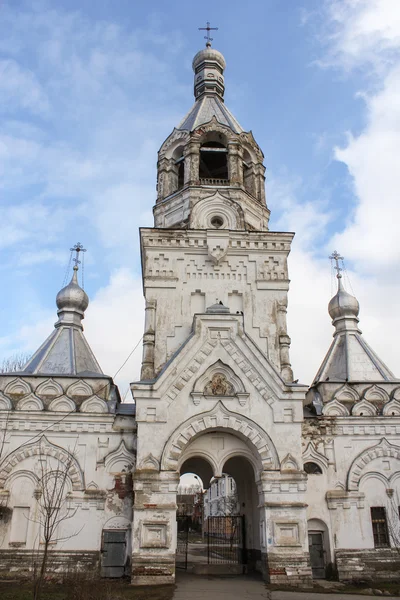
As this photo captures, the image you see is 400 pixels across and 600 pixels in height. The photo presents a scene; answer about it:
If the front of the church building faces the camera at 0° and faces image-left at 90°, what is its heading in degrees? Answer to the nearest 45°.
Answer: approximately 0°

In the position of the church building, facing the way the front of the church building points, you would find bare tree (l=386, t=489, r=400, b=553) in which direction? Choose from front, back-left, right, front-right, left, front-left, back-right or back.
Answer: left
